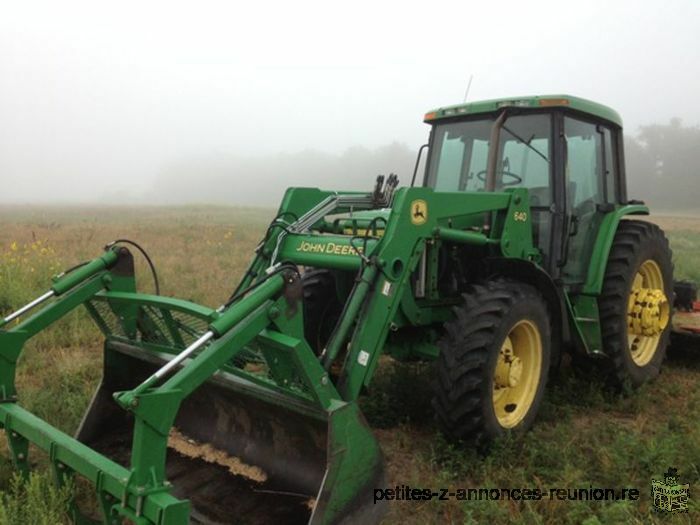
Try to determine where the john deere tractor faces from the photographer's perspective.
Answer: facing the viewer and to the left of the viewer
